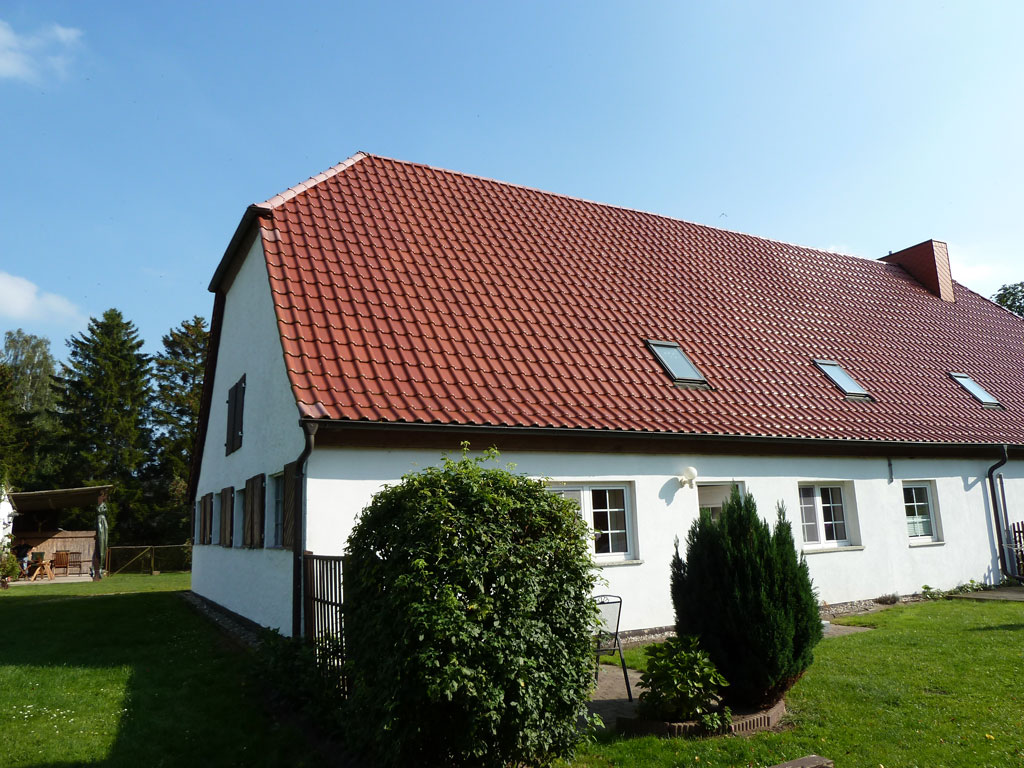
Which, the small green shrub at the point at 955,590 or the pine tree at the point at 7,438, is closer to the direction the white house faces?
the small green shrub

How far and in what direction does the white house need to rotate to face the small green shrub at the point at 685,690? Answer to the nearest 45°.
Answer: approximately 45° to its right

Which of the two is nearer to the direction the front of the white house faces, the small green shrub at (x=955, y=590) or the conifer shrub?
the conifer shrub

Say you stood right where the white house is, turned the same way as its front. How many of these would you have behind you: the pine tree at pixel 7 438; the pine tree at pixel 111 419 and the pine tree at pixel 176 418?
3

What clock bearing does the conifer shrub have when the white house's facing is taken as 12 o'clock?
The conifer shrub is roughly at 1 o'clock from the white house.

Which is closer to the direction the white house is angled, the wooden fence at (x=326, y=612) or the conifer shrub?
the conifer shrub

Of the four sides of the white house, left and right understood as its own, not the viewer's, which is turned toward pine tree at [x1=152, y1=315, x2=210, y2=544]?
back

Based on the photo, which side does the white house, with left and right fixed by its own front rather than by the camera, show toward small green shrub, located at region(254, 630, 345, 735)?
right

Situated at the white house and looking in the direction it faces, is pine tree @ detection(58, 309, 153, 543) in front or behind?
behind

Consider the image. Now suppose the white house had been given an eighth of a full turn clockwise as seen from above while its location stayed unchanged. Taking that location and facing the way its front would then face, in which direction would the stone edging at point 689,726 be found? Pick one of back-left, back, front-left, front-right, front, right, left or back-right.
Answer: front

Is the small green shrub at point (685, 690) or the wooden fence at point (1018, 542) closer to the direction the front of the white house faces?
the small green shrub

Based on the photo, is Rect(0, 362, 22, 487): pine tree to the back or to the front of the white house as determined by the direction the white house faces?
to the back

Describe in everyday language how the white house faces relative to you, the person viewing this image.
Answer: facing the viewer and to the right of the viewer
